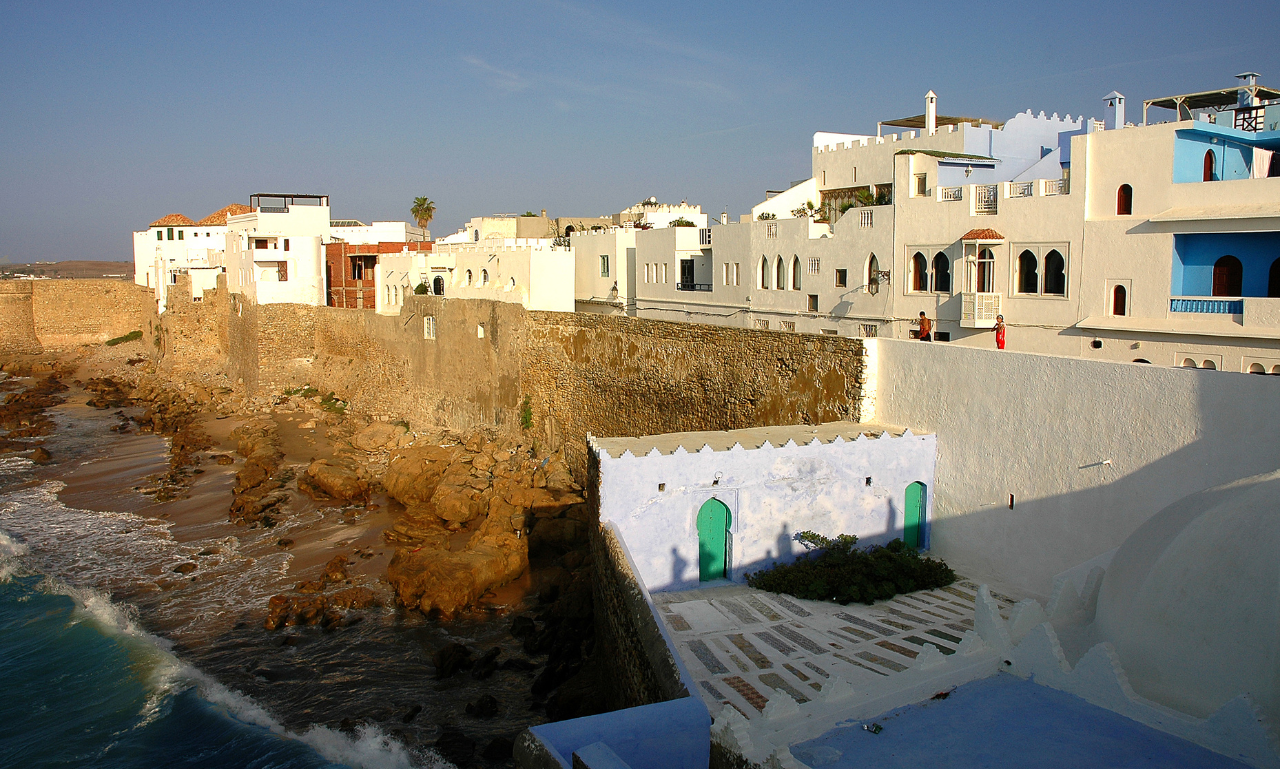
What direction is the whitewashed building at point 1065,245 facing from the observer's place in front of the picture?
facing the viewer and to the left of the viewer

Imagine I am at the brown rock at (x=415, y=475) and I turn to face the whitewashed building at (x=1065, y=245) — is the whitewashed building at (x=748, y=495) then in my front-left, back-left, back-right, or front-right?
front-right

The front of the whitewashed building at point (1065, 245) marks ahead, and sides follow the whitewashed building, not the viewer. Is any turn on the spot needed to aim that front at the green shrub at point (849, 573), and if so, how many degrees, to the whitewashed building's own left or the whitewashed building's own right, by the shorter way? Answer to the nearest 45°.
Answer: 0° — it already faces it

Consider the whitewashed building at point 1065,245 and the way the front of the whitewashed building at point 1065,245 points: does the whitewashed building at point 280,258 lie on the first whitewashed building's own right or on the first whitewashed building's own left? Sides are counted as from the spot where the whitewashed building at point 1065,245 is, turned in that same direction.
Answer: on the first whitewashed building's own right

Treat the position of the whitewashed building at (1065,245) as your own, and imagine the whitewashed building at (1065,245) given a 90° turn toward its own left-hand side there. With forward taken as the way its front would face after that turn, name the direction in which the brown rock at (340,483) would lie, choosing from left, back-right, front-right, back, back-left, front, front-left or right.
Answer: back-right

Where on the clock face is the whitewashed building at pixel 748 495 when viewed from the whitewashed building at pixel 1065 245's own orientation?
the whitewashed building at pixel 748 495 is roughly at 12 o'clock from the whitewashed building at pixel 1065 245.

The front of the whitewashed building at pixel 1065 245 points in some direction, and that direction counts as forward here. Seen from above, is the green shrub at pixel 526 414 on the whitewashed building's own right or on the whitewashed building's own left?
on the whitewashed building's own right

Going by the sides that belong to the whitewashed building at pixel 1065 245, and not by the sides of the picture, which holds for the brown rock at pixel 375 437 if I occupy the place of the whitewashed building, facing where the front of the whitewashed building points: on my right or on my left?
on my right
